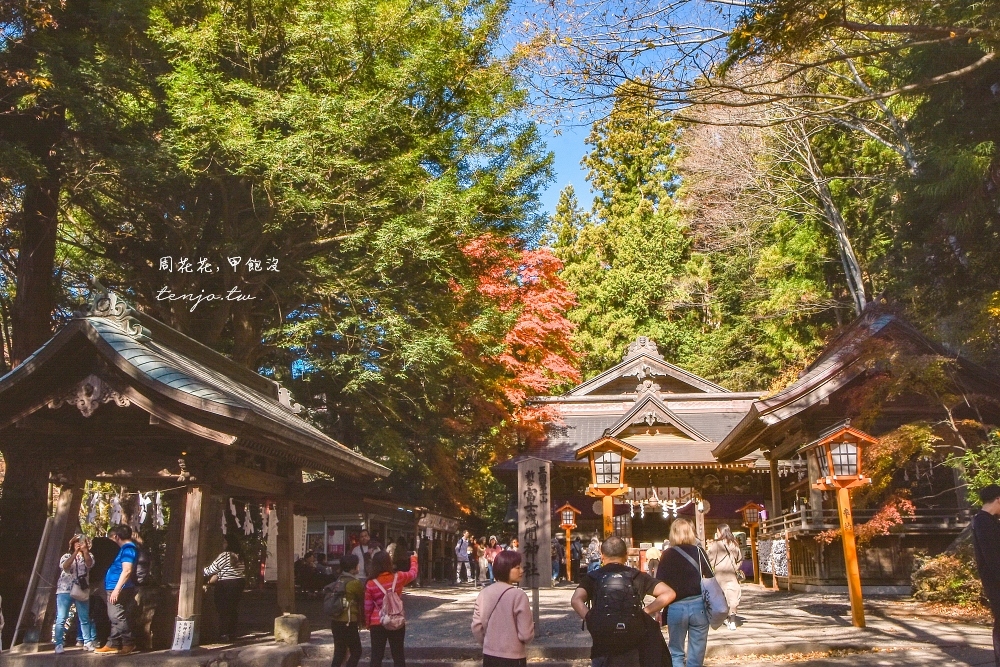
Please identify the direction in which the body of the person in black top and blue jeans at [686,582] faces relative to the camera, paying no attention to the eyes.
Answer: away from the camera

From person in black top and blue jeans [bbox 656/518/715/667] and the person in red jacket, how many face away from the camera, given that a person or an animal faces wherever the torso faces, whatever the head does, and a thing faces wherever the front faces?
2

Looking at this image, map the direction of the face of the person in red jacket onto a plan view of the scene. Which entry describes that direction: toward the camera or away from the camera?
away from the camera

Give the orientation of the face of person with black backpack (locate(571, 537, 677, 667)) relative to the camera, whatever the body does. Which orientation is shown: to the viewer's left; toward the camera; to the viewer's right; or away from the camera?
away from the camera

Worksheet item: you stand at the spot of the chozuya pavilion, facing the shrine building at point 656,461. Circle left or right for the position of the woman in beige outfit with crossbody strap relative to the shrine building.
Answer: right

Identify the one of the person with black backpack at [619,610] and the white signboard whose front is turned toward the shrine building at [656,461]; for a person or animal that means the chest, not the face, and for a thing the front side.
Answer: the person with black backpack

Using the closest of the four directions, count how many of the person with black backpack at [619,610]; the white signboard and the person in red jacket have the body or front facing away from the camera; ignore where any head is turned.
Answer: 2

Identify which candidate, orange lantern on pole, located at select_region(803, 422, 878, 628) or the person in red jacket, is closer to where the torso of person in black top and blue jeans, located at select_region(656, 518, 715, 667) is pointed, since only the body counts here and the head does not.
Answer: the orange lantern on pole

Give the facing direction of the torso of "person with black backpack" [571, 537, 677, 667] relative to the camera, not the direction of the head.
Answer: away from the camera

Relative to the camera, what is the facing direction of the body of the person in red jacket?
away from the camera

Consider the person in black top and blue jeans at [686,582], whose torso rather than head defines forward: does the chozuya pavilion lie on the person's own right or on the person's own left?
on the person's own left

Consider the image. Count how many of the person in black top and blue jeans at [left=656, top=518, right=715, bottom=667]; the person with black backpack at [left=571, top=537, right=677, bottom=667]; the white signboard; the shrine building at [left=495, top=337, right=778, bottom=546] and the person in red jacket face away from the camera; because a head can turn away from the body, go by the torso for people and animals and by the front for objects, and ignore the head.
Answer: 3

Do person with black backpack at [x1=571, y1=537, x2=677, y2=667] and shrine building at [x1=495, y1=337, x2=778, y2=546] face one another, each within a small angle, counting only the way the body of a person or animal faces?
yes

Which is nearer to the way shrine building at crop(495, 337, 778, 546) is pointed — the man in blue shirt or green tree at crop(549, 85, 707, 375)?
the man in blue shirt
